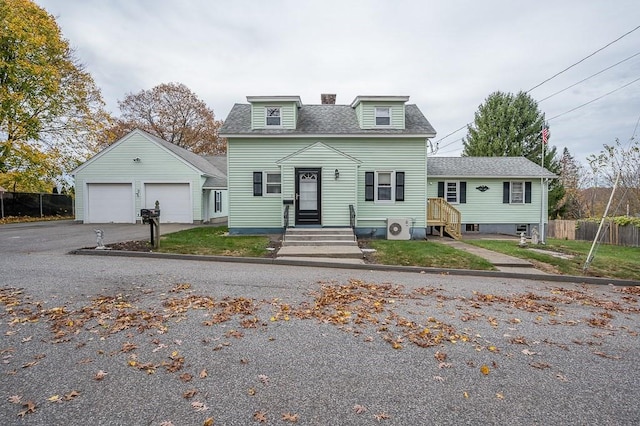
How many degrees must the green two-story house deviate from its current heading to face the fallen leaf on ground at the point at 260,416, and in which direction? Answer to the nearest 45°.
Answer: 0° — it already faces it

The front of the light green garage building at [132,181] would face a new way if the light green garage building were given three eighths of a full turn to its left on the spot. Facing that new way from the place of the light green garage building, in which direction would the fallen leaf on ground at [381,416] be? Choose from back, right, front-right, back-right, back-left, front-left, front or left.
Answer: back-right

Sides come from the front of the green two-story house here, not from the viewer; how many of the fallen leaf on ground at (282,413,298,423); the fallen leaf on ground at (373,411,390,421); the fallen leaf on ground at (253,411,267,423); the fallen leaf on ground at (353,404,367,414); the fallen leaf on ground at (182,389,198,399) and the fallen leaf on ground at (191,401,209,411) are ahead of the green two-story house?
6

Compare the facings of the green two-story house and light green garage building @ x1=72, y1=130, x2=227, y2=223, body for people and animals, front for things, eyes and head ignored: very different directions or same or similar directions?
same or similar directions

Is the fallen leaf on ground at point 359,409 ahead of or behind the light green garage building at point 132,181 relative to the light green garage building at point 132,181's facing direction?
ahead

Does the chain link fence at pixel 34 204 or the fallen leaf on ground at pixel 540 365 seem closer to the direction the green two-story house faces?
the fallen leaf on ground

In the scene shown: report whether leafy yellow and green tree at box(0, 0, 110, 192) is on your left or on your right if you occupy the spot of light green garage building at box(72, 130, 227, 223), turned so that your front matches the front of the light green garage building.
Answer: on your right

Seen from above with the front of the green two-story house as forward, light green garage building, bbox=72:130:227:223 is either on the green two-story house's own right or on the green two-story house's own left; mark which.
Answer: on the green two-story house's own right

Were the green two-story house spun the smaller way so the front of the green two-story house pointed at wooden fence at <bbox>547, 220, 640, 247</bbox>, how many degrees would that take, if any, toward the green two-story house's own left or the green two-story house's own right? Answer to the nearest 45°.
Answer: approximately 90° to the green two-story house's own left

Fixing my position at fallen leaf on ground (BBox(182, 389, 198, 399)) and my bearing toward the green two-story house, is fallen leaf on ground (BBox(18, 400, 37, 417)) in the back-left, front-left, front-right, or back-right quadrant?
back-left

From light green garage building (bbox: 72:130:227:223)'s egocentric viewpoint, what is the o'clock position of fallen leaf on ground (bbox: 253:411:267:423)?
The fallen leaf on ground is roughly at 12 o'clock from the light green garage building.

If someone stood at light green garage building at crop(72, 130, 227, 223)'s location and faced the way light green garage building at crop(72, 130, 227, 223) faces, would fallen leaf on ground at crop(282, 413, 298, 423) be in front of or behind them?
in front

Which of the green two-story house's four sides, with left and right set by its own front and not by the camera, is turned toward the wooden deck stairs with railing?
left

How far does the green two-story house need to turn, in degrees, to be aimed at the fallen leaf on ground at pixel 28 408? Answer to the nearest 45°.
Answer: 0° — it already faces it

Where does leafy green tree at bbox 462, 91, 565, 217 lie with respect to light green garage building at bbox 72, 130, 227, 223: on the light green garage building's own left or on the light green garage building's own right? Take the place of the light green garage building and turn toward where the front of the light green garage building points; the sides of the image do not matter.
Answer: on the light green garage building's own left

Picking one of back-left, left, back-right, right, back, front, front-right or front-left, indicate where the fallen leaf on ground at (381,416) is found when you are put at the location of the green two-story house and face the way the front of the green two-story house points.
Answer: front

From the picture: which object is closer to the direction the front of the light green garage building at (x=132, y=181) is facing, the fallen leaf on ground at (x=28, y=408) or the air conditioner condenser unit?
the fallen leaf on ground

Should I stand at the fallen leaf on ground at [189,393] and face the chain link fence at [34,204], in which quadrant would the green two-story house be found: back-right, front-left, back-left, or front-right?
front-right

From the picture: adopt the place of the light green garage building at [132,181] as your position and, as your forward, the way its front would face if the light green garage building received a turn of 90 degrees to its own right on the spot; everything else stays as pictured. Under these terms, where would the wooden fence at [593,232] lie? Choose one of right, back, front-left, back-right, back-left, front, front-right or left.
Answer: back-left

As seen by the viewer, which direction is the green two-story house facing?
toward the camera

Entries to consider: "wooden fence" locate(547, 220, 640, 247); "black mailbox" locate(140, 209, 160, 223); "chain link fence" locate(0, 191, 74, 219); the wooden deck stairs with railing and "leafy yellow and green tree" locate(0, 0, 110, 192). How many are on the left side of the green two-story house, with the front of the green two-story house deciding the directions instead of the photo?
2

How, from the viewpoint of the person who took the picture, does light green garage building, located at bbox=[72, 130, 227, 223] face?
facing the viewer

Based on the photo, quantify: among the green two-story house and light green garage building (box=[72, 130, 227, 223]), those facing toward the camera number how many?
2
